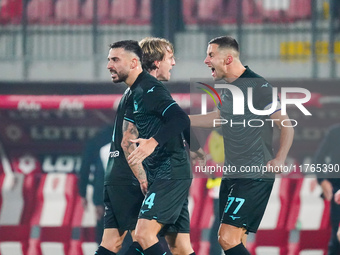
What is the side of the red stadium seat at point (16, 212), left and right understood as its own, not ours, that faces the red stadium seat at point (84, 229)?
left

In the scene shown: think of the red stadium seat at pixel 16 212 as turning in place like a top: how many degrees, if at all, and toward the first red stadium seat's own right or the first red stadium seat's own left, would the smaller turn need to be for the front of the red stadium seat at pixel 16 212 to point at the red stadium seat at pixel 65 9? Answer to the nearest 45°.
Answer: approximately 180°

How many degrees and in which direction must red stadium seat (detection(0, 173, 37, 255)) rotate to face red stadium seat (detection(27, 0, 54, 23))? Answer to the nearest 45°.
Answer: approximately 180°

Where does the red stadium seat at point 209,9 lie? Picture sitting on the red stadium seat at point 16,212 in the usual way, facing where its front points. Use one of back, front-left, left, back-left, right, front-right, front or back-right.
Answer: back-left

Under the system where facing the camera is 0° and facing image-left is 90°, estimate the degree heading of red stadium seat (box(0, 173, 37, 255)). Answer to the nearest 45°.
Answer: approximately 0°

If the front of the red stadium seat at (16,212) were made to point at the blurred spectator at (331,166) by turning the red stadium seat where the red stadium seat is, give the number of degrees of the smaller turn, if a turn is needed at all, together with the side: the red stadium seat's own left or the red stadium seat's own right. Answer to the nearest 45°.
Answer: approximately 45° to the red stadium seat's own left

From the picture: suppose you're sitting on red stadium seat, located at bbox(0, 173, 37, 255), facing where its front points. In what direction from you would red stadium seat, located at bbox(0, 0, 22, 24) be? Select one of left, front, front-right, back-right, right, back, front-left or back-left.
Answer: back

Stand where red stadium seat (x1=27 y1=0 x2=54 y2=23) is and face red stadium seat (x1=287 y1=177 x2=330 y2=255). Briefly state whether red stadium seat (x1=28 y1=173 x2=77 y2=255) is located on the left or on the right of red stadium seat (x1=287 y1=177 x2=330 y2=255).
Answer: right
